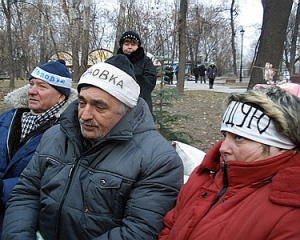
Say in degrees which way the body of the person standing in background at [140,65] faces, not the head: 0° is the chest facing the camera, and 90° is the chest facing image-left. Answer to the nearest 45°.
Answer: approximately 45°

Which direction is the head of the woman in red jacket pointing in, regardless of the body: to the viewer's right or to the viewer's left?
to the viewer's left

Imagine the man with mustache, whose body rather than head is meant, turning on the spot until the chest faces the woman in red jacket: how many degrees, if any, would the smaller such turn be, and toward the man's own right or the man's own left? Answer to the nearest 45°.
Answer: approximately 90° to the man's own left

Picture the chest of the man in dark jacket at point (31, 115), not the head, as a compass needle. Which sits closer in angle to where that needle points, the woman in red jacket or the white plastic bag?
the woman in red jacket

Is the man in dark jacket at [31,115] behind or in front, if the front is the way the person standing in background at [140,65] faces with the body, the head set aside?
in front

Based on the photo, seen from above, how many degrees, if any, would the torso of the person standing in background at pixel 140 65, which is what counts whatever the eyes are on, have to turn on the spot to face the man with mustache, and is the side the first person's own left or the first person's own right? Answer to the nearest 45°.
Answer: approximately 45° to the first person's own left

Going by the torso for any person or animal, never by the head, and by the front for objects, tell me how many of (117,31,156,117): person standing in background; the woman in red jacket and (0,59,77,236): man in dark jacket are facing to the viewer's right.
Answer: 0

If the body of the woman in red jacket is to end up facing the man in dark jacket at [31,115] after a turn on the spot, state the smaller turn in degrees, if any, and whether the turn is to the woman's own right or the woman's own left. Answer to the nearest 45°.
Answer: approximately 90° to the woman's own right

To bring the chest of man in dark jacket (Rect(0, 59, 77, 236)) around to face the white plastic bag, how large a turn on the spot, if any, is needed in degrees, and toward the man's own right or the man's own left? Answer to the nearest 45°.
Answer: approximately 135° to the man's own left

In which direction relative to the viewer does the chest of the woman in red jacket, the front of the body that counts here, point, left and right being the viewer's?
facing the viewer and to the left of the viewer

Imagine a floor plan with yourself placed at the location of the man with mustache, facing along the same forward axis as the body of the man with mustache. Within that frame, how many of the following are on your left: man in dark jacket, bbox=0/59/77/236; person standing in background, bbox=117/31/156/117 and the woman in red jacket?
1

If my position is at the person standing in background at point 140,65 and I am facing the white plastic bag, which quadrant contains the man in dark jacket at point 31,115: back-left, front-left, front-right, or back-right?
front-right

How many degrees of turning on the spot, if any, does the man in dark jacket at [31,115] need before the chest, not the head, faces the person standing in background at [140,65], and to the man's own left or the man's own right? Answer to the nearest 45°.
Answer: approximately 180°

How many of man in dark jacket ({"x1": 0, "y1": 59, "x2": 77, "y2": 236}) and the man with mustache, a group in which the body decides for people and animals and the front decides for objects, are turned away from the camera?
0
